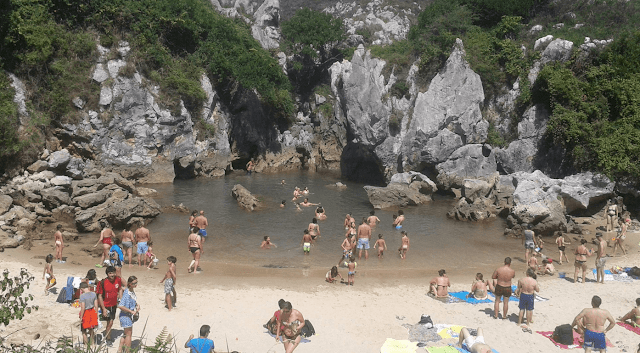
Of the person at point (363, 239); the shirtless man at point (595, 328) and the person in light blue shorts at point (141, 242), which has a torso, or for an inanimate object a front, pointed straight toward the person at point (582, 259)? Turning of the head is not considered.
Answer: the shirtless man

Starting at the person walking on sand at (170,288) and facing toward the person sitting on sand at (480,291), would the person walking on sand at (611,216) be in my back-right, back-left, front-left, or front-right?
front-left

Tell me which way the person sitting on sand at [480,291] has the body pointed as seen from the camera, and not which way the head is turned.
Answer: away from the camera

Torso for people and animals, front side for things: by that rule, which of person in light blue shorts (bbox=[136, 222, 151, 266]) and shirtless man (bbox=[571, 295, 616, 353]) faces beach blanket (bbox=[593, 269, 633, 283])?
the shirtless man

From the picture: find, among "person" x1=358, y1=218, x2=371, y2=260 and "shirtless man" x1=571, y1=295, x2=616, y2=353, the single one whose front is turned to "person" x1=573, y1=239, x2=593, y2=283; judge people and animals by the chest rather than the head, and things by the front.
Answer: the shirtless man

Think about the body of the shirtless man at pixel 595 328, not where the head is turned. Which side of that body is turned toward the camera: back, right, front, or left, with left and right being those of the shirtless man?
back

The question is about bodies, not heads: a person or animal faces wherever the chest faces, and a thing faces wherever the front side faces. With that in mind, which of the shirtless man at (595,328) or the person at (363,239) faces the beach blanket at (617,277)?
the shirtless man

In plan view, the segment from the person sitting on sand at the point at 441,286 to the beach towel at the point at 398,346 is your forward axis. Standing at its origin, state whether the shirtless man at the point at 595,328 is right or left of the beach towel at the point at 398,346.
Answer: left
